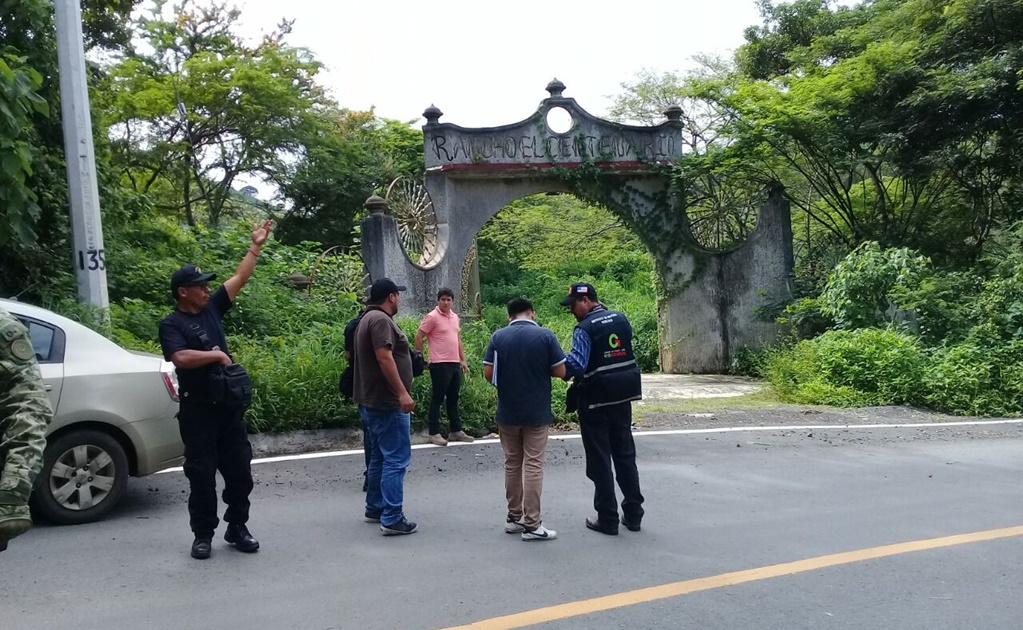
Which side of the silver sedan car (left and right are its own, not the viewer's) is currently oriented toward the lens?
left

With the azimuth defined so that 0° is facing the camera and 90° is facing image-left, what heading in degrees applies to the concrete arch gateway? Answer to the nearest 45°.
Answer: approximately 0°

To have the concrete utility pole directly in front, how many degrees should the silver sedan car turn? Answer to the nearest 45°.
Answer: approximately 90° to its right

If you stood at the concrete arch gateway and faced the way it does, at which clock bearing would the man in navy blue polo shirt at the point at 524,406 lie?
The man in navy blue polo shirt is roughly at 12 o'clock from the concrete arch gateway.

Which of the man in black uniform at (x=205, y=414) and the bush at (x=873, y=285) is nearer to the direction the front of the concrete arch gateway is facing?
the man in black uniform

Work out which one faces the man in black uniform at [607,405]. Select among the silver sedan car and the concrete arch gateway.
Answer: the concrete arch gateway

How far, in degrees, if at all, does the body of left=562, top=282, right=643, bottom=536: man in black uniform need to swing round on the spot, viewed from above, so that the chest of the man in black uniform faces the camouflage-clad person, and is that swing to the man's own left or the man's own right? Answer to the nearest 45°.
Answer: approximately 90° to the man's own left

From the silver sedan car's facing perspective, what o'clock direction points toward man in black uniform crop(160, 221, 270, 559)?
The man in black uniform is roughly at 8 o'clock from the silver sedan car.

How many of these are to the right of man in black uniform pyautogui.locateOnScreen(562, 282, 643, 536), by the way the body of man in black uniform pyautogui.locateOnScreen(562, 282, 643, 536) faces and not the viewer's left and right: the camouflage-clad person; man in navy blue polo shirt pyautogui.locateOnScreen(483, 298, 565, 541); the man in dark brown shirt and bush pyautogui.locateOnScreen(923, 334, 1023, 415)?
1

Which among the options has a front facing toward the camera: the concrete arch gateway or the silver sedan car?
the concrete arch gateway

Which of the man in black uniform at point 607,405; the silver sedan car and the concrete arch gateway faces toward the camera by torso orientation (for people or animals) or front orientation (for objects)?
the concrete arch gateway

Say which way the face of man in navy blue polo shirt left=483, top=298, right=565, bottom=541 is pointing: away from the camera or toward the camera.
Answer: away from the camera

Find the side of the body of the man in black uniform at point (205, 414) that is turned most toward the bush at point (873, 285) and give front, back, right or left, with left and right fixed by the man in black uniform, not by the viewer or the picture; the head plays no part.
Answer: left

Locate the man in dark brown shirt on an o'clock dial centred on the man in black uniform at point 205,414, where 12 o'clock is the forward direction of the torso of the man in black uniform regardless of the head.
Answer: The man in dark brown shirt is roughly at 10 o'clock from the man in black uniform.

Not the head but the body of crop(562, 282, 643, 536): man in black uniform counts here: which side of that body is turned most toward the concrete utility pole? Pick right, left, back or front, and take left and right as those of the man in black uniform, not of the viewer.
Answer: front

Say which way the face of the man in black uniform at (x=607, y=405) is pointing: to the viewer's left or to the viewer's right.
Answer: to the viewer's left

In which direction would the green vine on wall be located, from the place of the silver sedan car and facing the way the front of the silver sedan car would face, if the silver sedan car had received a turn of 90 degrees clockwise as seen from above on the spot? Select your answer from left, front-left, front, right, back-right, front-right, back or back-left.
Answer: front-right

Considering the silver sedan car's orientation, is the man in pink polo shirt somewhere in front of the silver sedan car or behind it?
behind

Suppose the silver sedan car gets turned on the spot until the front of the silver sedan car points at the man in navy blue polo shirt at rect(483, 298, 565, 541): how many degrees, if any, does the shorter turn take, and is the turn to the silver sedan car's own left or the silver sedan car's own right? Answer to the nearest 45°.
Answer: approximately 135° to the silver sedan car's own left
